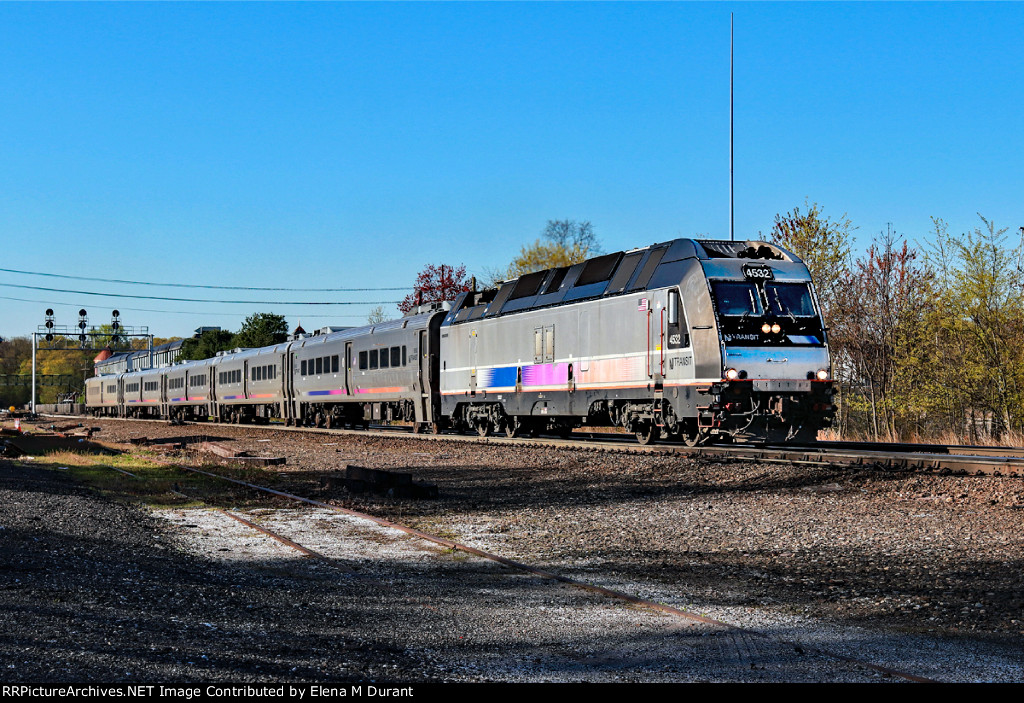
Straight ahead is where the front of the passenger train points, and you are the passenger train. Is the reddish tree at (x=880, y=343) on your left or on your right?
on your left

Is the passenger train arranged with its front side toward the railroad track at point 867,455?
yes

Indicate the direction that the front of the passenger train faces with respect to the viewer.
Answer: facing the viewer and to the right of the viewer

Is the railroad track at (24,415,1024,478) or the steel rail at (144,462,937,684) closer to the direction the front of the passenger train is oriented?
the railroad track
